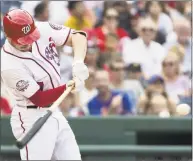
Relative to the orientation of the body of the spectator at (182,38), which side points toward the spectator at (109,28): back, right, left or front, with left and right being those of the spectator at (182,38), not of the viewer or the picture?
right

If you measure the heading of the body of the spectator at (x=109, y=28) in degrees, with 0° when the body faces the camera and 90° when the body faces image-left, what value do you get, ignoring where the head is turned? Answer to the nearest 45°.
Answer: approximately 0°

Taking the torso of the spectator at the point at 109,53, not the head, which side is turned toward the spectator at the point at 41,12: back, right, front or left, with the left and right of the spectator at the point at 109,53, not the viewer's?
right

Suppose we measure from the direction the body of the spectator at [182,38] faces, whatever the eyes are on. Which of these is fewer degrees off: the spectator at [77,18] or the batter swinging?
the batter swinging

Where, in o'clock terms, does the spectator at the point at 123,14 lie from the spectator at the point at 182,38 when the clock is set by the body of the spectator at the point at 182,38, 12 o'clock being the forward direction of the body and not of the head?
the spectator at the point at 123,14 is roughly at 3 o'clock from the spectator at the point at 182,38.

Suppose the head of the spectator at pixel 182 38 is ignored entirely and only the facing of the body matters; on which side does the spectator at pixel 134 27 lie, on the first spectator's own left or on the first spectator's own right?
on the first spectator's own right
